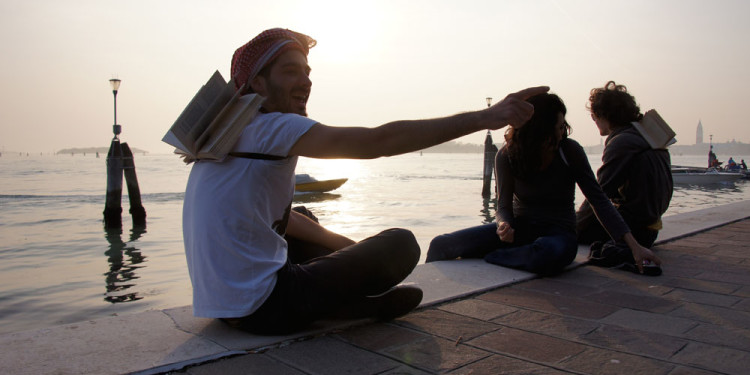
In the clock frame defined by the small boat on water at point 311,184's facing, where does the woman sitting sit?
The woman sitting is roughly at 3 o'clock from the small boat on water.

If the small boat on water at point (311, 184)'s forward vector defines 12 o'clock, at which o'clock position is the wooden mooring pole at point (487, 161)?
The wooden mooring pole is roughly at 12 o'clock from the small boat on water.

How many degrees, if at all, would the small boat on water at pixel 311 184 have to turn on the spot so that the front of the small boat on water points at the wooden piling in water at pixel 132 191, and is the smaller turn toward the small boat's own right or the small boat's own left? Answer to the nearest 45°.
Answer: approximately 135° to the small boat's own right

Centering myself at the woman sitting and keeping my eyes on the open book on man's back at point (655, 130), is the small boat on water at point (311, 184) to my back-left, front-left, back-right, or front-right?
front-left

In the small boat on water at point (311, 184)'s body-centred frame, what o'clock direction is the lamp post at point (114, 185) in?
The lamp post is roughly at 4 o'clock from the small boat on water.

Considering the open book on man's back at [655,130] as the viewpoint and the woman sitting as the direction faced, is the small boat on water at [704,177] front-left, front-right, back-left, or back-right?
back-right

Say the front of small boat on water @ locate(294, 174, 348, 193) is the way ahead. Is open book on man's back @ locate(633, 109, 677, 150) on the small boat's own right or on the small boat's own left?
on the small boat's own right

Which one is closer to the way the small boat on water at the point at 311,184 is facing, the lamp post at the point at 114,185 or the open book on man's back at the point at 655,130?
the open book on man's back

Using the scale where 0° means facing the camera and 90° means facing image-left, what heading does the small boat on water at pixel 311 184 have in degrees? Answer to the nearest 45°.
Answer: approximately 270°

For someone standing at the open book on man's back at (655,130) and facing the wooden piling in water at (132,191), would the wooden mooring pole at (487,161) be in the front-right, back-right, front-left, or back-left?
front-right

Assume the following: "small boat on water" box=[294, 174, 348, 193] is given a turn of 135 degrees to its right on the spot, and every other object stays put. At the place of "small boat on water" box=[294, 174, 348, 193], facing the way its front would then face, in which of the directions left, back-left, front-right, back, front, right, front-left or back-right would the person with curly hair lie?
front-left
